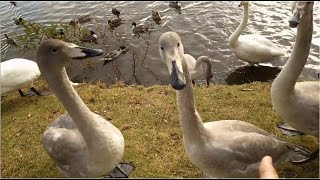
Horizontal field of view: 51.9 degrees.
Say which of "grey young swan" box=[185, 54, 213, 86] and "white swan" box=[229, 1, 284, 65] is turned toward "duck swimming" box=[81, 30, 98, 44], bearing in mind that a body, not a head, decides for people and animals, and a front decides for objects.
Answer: "white swan" box=[229, 1, 284, 65]

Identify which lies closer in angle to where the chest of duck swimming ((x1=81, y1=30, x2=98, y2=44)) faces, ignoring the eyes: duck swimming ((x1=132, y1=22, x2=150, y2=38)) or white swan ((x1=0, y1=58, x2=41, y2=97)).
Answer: the duck swimming

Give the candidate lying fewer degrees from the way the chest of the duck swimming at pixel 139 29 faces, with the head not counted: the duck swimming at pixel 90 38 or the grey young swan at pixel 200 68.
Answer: the duck swimming

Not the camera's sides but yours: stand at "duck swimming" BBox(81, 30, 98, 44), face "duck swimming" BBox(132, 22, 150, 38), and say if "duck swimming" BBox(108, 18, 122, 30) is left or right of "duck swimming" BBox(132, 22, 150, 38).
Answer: left

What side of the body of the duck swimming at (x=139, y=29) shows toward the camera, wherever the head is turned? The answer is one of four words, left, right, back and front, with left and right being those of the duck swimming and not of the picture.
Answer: left

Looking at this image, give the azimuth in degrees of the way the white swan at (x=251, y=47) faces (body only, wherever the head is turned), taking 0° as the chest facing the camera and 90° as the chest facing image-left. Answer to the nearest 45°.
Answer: approximately 90°

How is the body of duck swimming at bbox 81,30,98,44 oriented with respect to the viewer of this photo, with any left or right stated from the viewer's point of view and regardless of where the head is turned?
facing to the right of the viewer

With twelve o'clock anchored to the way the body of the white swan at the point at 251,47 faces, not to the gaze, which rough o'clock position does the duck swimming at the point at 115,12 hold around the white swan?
The duck swimming is roughly at 1 o'clock from the white swan.
